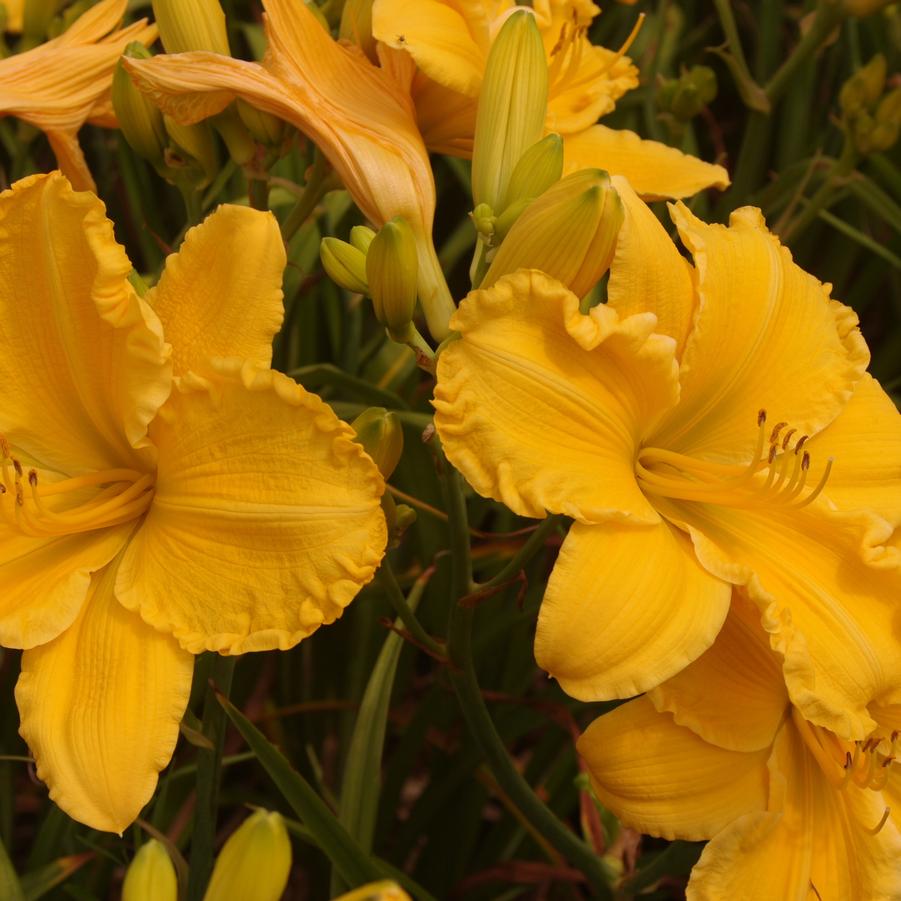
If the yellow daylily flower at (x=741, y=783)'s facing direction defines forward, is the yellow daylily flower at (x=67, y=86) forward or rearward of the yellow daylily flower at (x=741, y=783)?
rearward

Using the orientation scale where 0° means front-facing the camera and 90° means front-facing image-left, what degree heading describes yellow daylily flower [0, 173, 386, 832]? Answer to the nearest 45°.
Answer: approximately 45°

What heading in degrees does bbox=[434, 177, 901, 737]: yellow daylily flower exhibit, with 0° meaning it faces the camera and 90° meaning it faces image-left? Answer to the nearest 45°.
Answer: approximately 315°
